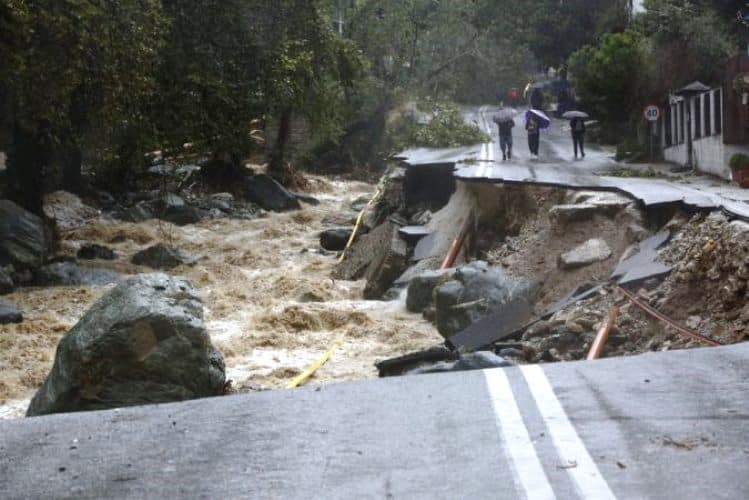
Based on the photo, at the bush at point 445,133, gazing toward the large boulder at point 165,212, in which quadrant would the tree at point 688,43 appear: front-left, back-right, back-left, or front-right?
back-left

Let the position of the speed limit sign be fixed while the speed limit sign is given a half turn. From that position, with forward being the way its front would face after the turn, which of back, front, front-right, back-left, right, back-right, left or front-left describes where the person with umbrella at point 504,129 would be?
back-left

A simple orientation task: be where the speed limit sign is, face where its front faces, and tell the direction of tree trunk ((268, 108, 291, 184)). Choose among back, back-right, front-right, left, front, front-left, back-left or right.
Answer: right

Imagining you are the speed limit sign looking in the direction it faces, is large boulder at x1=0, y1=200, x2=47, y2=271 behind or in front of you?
in front

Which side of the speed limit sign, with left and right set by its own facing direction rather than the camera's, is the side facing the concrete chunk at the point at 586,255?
front

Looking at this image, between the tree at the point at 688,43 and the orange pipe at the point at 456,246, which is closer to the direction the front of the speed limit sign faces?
the orange pipe

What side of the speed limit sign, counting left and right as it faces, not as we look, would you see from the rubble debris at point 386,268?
front

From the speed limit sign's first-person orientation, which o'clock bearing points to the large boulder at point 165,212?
The large boulder is roughly at 2 o'clock from the speed limit sign.

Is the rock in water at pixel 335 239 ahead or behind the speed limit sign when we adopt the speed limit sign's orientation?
ahead

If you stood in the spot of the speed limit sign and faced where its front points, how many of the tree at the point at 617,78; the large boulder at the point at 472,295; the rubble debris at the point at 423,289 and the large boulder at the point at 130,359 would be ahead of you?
3

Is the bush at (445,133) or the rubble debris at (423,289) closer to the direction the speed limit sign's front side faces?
the rubble debris

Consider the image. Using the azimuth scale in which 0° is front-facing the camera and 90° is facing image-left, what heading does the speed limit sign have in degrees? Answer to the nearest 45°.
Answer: approximately 0°

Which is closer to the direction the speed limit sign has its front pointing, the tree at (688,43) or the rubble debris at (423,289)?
the rubble debris
